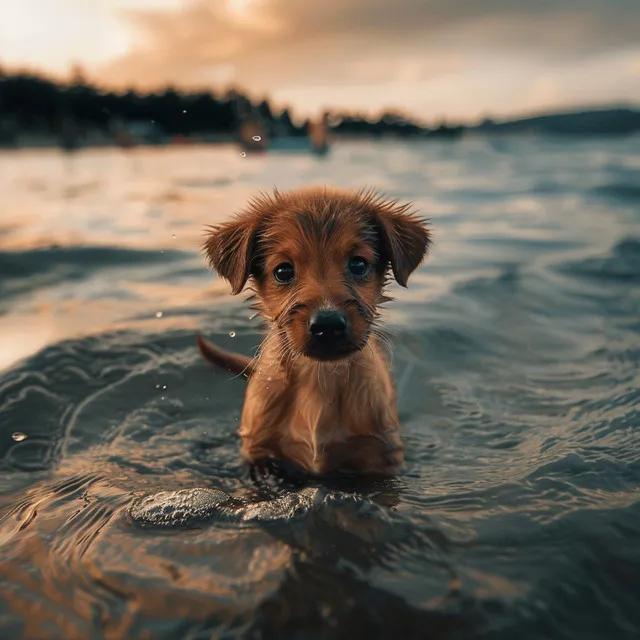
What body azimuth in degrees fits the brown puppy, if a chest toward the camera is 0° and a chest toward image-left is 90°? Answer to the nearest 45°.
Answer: approximately 0°
